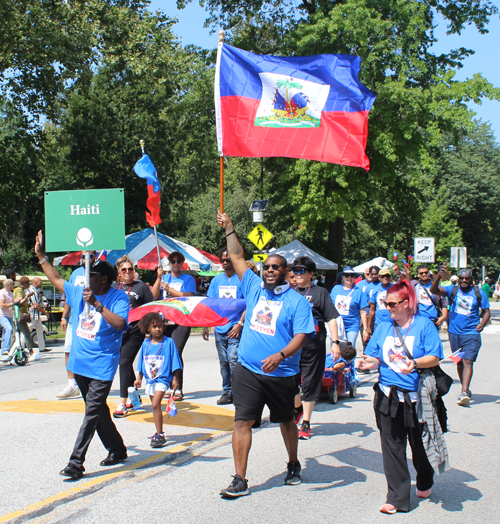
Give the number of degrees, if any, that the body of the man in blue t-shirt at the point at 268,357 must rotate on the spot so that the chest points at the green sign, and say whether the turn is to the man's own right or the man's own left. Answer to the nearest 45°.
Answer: approximately 90° to the man's own right

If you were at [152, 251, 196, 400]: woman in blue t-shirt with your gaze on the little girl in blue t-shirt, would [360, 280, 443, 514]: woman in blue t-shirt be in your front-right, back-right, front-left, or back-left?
front-left

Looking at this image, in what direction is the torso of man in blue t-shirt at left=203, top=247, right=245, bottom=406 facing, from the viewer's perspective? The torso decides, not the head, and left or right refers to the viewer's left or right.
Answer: facing the viewer

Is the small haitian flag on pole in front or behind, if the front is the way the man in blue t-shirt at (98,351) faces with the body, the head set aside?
behind

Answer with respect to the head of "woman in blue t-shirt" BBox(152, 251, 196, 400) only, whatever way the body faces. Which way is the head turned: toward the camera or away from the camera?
toward the camera

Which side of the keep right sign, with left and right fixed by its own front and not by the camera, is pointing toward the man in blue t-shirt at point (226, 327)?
front

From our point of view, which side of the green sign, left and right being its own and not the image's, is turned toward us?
front

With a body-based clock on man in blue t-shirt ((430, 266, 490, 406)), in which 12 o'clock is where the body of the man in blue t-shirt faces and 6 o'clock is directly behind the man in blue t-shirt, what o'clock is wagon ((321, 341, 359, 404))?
The wagon is roughly at 2 o'clock from the man in blue t-shirt.

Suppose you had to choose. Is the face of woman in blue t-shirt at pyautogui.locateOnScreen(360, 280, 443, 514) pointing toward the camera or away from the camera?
toward the camera

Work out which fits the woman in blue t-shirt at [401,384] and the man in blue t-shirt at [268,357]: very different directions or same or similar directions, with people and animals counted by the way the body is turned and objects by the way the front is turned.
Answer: same or similar directions

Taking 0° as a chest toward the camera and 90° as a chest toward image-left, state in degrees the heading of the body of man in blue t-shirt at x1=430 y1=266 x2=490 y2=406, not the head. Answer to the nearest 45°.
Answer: approximately 0°

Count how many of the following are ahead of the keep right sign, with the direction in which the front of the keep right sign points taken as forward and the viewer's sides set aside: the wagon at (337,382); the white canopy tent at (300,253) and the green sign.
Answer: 2

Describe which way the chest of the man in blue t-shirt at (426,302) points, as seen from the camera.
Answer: toward the camera

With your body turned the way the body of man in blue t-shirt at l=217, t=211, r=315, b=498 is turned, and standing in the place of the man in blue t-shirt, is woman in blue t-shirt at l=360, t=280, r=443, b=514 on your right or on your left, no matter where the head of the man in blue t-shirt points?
on your left

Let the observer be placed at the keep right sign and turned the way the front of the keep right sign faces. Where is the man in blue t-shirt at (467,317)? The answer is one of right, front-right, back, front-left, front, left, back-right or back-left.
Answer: front

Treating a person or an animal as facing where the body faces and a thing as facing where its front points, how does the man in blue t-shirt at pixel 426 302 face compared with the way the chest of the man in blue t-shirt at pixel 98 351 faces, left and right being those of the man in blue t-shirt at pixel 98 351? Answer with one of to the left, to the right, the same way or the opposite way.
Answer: the same way

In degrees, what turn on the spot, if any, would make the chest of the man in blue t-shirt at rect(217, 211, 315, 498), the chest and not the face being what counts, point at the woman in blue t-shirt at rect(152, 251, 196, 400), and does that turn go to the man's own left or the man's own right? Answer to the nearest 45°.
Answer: approximately 135° to the man's own right
